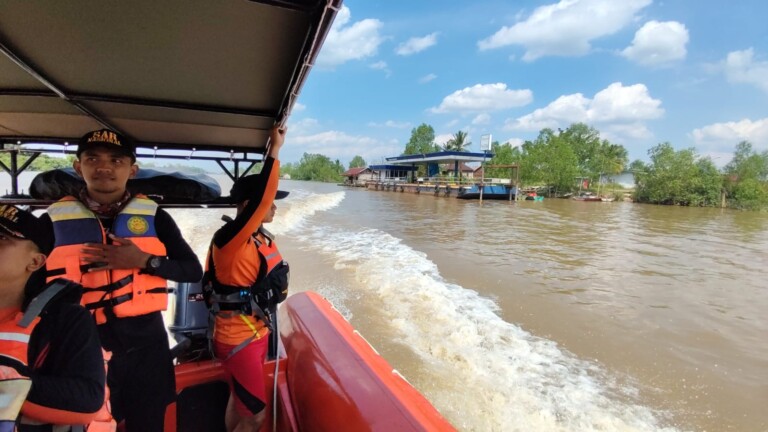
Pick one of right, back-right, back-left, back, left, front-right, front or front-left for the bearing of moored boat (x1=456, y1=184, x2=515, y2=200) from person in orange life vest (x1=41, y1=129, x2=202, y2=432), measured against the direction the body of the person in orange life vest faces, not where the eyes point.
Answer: back-left

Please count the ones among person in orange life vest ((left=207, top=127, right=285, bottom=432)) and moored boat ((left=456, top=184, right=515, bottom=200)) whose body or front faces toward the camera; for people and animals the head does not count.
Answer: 0
